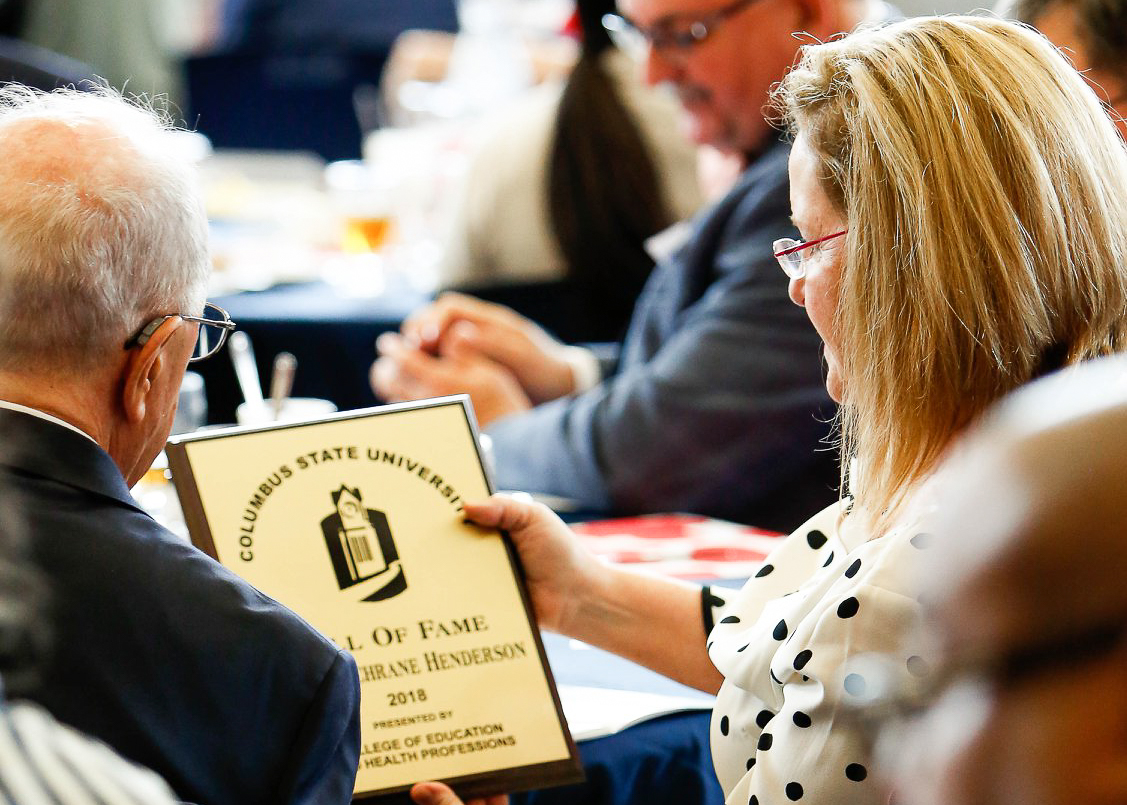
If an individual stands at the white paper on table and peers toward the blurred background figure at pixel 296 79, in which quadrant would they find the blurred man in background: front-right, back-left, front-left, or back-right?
front-right

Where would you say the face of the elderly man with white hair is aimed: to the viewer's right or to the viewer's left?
to the viewer's right

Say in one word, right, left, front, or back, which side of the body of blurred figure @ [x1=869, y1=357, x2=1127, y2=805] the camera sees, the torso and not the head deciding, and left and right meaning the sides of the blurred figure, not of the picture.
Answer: left

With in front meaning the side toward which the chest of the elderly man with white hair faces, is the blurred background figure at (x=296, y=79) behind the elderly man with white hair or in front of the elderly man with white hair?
in front

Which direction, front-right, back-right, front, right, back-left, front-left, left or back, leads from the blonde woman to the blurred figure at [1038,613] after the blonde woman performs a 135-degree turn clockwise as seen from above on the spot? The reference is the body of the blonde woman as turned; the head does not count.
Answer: back-right

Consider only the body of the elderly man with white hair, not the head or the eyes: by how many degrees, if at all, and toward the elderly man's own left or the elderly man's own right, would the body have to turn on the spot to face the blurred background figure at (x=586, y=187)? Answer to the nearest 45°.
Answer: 0° — they already face them

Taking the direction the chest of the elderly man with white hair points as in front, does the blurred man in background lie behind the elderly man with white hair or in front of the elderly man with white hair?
in front

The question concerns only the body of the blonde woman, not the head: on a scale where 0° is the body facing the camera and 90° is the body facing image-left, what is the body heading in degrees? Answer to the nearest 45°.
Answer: approximately 90°

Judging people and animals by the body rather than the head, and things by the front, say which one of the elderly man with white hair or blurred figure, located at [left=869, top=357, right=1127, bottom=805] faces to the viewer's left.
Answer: the blurred figure

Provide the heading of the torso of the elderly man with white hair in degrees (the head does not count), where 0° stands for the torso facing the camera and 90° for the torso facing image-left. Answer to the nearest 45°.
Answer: approximately 225°
